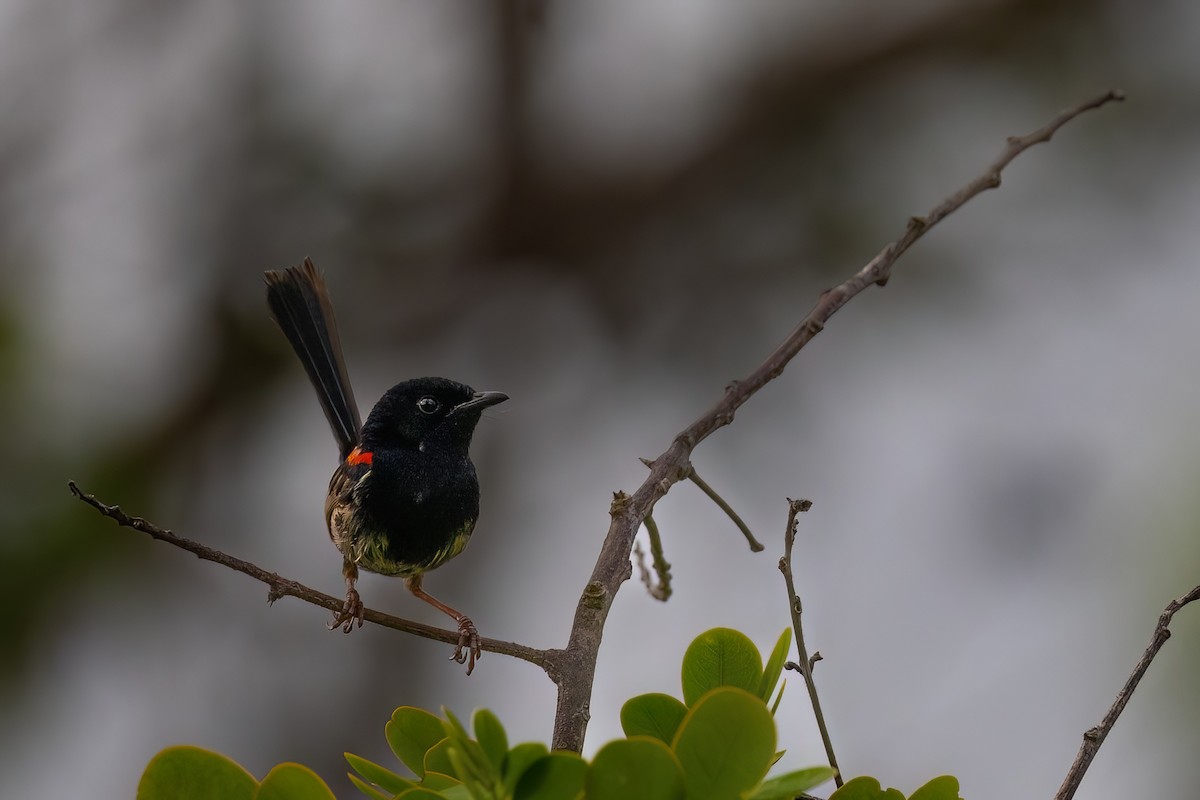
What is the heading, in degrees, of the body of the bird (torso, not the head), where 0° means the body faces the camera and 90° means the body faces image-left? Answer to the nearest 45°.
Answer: approximately 315°

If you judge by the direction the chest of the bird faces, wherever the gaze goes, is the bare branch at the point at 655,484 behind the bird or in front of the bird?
in front
